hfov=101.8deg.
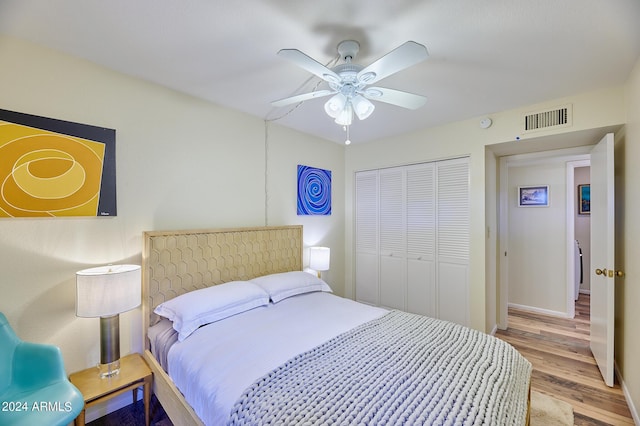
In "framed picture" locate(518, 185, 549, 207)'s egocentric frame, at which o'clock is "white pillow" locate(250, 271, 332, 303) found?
The white pillow is roughly at 1 o'clock from the framed picture.

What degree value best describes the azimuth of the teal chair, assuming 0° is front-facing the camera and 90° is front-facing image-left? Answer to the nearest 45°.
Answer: approximately 315°

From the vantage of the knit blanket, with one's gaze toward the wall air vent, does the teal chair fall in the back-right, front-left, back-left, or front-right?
back-left

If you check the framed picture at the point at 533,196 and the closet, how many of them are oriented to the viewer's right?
0

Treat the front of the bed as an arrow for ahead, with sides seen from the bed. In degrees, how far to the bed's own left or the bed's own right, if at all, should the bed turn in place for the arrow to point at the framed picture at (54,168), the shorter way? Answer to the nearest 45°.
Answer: approximately 135° to the bed's own right

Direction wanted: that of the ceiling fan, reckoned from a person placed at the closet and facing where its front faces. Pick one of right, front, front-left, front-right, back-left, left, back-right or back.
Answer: front-left

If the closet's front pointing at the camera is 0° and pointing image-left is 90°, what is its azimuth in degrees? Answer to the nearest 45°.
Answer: approximately 45°

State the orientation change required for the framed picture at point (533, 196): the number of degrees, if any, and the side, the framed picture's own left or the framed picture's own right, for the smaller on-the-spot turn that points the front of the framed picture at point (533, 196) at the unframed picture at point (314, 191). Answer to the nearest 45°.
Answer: approximately 45° to the framed picture's own right

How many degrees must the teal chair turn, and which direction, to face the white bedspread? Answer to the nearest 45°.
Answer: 0° — it already faces it

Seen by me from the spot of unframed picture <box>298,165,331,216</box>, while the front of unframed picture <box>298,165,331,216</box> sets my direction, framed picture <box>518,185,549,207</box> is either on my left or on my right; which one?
on my left

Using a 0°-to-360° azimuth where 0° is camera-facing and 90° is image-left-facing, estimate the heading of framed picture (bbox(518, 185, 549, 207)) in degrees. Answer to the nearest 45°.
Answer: approximately 0°
